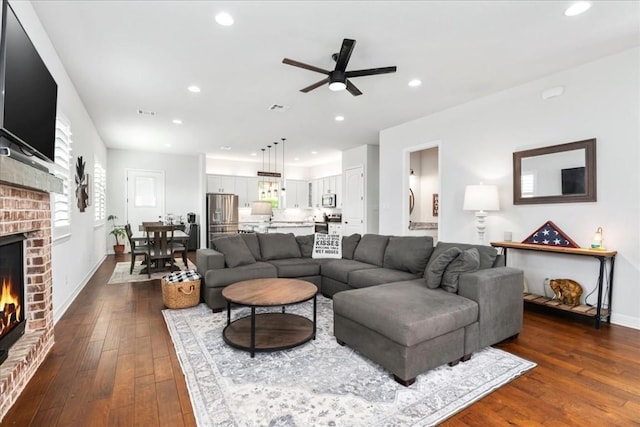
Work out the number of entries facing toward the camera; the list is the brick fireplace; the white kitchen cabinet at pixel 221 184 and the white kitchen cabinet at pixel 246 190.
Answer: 2

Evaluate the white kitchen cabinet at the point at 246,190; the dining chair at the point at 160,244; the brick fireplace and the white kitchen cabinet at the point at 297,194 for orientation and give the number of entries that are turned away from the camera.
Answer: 1

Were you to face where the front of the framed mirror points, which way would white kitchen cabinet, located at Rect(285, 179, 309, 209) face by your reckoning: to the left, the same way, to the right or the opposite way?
to the left

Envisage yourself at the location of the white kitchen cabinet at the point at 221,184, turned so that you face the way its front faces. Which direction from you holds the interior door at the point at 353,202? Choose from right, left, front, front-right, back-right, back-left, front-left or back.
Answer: front-left

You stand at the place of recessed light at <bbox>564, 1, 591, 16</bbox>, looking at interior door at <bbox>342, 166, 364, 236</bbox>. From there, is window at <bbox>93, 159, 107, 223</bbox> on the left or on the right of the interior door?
left

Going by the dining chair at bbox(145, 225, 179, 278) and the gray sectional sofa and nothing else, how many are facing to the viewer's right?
0

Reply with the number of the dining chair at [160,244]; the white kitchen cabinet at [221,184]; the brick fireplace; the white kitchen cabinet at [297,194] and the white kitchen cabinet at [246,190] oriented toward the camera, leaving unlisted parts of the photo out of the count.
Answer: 3

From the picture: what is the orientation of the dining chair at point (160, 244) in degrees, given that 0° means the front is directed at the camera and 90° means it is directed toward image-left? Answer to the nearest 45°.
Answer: approximately 180°

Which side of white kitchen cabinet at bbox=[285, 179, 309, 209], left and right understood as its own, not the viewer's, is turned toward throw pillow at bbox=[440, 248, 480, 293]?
front

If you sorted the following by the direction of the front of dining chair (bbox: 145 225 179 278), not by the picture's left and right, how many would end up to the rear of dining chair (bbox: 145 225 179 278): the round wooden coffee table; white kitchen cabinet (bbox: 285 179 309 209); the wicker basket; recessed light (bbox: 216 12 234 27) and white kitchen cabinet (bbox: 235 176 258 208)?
3

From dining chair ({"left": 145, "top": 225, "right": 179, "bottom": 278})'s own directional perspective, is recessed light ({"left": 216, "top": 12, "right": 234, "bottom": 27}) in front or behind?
behind

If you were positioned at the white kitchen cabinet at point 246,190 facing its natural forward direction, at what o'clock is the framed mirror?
The framed mirror is roughly at 11 o'clock from the white kitchen cabinet.

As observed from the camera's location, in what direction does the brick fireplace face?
facing to the right of the viewer
